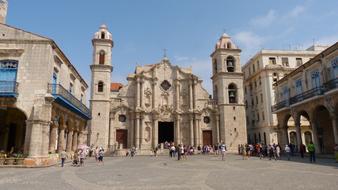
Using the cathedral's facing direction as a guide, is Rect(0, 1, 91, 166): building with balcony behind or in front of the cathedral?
in front

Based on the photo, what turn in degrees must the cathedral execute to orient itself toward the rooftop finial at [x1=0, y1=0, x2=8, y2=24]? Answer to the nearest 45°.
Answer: approximately 45° to its right

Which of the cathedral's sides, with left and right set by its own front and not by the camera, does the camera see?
front

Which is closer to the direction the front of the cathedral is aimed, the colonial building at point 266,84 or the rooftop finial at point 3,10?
the rooftop finial

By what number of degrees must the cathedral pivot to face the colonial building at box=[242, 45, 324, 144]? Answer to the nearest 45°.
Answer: approximately 90° to its left

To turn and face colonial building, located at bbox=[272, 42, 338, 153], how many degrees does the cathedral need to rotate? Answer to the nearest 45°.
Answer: approximately 45° to its left

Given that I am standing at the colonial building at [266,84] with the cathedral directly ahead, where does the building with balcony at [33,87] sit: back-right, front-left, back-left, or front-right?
front-left
